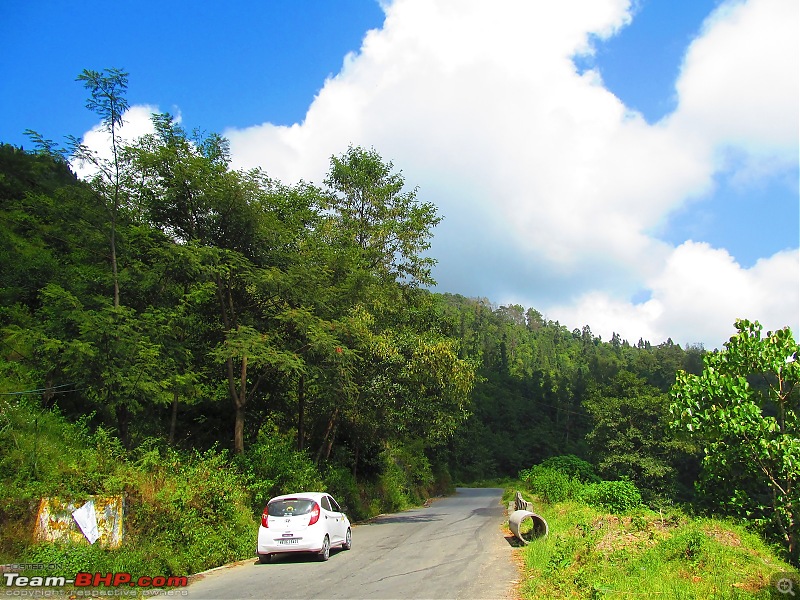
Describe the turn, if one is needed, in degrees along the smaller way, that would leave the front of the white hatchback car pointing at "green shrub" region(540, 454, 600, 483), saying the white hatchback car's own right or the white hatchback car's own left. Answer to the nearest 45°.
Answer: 0° — it already faces it

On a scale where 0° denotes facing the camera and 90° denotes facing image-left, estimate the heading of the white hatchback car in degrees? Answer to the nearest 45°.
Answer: approximately 225°
